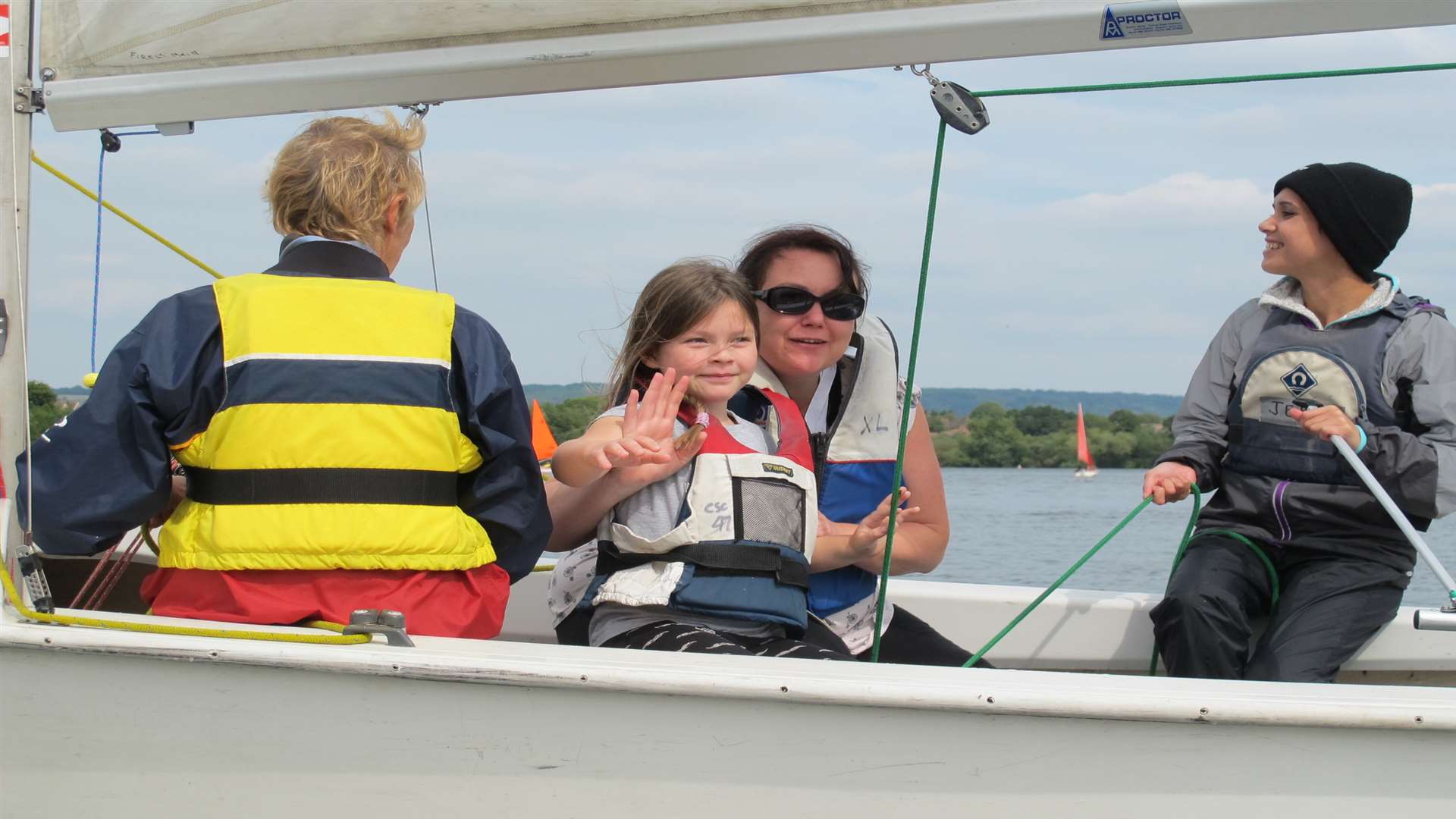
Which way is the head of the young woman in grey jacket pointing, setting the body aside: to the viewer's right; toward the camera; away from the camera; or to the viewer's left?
to the viewer's left

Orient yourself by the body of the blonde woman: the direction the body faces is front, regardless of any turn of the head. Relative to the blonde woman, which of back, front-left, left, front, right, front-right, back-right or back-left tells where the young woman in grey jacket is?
right

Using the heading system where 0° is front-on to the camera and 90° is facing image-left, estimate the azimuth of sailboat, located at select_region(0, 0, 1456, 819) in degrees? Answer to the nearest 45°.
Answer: approximately 90°

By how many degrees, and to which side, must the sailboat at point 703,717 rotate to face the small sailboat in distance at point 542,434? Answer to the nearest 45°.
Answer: approximately 90° to its right

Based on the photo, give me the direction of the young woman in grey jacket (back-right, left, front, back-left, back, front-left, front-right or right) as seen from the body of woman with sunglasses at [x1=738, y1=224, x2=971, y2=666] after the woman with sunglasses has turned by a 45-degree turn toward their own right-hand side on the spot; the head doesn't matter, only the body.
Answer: back-left

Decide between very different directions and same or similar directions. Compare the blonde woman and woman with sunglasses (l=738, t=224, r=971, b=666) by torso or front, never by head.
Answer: very different directions

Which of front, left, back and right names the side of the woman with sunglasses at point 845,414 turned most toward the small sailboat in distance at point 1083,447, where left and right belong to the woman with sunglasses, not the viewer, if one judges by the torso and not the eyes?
back

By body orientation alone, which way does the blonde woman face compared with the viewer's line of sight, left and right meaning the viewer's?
facing away from the viewer

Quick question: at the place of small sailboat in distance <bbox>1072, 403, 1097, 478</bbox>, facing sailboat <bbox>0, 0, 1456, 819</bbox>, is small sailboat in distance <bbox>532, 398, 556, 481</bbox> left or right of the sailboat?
right

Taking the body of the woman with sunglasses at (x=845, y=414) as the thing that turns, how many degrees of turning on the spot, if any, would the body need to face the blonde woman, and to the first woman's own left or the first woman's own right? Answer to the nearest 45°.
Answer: approximately 45° to the first woman's own right

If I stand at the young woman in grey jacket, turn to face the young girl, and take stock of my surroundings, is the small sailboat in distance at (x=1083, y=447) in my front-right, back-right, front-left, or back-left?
back-right
